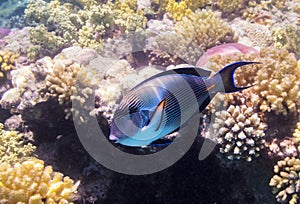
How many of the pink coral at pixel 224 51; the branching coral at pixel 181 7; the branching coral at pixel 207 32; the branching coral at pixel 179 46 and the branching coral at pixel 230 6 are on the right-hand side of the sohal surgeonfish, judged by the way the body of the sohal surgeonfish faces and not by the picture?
5

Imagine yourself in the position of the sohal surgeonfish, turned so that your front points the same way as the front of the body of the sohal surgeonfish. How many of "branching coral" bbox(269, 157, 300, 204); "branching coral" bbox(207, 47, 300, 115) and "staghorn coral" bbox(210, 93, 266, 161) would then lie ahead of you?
0

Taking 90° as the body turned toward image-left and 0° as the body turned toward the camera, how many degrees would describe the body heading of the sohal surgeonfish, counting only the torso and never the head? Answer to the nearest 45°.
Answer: approximately 90°

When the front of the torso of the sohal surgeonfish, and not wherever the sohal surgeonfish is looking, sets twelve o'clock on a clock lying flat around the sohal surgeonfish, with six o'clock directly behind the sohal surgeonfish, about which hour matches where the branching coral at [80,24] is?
The branching coral is roughly at 2 o'clock from the sohal surgeonfish.

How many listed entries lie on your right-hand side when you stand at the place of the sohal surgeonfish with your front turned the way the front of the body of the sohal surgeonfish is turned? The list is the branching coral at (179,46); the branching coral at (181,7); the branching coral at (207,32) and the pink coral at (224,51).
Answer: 4

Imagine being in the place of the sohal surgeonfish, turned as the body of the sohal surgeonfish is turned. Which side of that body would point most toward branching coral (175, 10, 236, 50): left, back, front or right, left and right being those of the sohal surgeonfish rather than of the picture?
right

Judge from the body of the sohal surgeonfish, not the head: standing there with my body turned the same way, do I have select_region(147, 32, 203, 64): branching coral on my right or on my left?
on my right

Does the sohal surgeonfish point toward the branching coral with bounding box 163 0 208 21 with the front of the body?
no

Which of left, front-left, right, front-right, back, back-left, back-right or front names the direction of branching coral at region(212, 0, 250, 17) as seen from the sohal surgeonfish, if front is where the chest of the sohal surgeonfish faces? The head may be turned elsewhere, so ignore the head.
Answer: right

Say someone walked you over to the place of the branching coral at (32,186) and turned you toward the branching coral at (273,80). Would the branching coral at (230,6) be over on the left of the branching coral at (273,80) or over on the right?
left

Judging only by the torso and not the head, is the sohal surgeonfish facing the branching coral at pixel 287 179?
no

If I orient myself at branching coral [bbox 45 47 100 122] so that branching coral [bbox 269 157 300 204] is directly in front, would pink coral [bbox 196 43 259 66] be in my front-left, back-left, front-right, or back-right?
front-left

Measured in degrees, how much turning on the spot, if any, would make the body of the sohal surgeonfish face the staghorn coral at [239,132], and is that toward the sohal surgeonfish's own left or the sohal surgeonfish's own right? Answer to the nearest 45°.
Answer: approximately 135° to the sohal surgeonfish's own right

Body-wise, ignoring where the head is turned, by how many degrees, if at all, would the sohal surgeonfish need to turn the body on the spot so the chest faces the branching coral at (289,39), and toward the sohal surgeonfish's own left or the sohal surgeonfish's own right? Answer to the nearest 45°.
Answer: approximately 135° to the sohal surgeonfish's own right

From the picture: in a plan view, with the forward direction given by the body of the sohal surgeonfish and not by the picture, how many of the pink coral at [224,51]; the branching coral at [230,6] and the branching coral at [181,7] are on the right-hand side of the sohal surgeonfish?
3

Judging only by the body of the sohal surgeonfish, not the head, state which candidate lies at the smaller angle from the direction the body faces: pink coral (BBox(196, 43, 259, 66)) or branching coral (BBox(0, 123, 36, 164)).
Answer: the branching coral

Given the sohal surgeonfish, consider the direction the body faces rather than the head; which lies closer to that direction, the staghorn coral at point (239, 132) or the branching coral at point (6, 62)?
the branching coral
